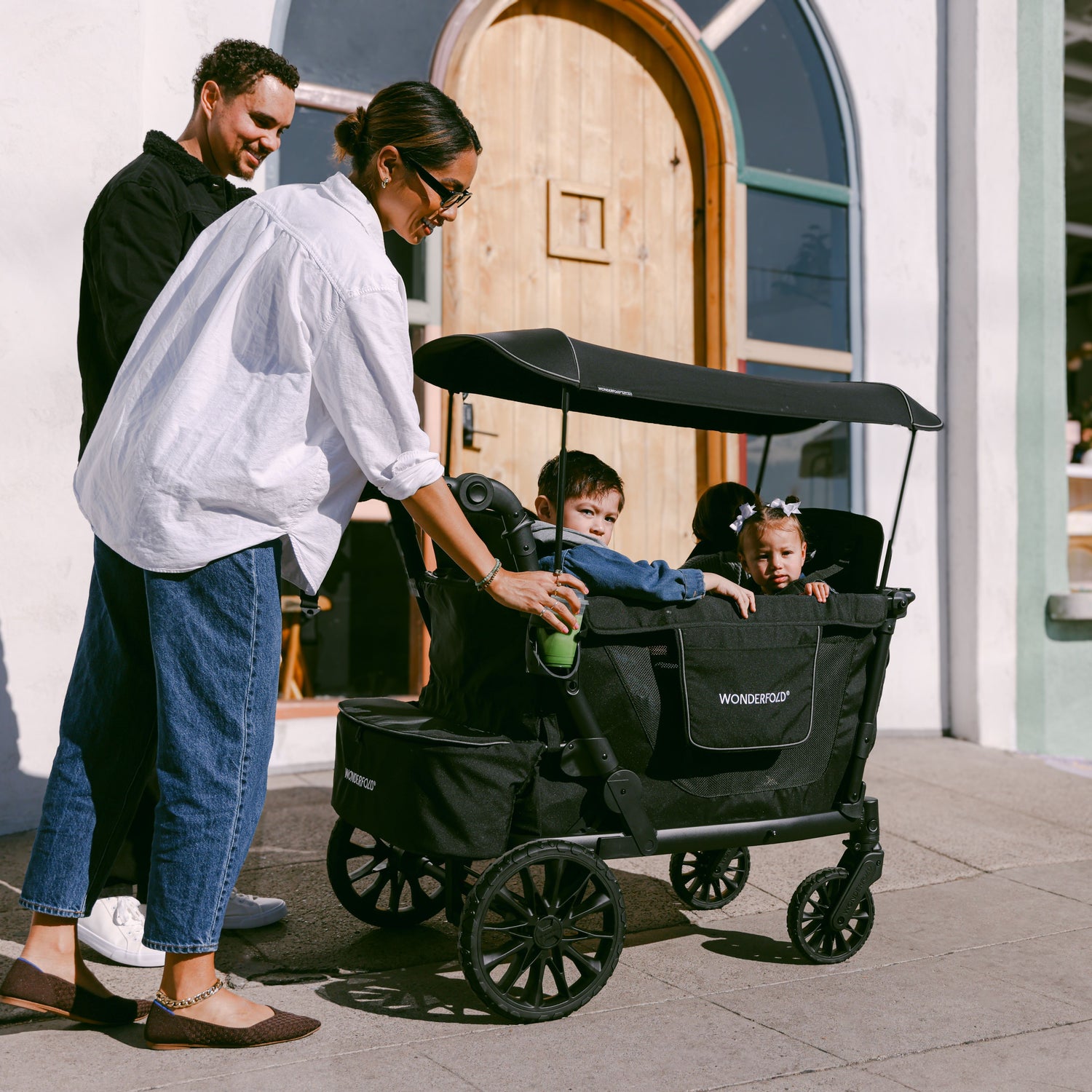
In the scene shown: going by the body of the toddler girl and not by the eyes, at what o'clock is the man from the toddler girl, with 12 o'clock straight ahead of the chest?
The man is roughly at 2 o'clock from the toddler girl.

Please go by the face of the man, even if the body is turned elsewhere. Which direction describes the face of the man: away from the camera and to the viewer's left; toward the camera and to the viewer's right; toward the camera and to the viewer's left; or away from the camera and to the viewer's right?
toward the camera and to the viewer's right

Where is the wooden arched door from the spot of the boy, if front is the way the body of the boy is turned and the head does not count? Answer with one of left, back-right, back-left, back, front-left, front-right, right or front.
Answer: back-left

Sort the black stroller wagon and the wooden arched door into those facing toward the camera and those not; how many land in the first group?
1

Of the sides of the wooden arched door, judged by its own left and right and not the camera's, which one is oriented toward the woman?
front

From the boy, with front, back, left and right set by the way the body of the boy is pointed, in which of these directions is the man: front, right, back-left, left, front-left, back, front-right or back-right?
back-right

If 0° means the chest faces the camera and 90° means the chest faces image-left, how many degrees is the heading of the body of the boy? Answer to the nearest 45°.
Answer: approximately 315°

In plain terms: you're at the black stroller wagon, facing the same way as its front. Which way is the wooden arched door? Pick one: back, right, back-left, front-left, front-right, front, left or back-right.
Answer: front-left

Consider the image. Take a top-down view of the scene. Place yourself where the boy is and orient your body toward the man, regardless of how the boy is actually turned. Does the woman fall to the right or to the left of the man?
left

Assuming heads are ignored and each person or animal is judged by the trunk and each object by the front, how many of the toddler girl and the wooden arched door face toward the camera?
2

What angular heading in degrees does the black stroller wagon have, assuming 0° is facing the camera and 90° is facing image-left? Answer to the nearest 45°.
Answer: approximately 225°

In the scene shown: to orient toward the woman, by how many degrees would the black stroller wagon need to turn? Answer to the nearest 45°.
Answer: approximately 180°
